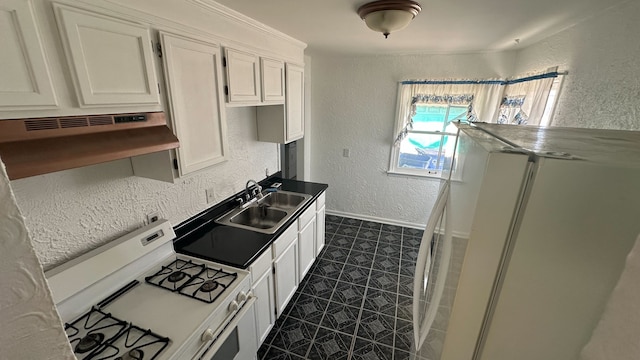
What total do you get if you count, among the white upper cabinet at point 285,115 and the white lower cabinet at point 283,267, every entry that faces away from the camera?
0

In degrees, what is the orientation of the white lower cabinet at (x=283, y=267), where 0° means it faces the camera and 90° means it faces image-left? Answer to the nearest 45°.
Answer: approximately 315°

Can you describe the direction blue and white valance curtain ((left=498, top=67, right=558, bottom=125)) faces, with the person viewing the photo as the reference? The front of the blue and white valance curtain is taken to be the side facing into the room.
facing the viewer and to the left of the viewer

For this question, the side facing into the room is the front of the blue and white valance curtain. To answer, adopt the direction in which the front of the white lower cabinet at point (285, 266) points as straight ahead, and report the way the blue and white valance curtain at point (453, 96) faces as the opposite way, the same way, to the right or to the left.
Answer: to the right

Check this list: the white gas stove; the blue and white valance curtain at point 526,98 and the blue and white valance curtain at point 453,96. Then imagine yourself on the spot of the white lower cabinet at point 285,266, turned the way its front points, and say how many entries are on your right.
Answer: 1

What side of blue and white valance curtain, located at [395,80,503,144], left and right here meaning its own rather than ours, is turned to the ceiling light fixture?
front

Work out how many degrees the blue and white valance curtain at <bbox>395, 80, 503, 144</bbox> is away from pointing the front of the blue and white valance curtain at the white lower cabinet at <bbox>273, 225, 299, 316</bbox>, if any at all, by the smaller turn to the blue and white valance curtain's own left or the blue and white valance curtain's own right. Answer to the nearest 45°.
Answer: approximately 45° to the blue and white valance curtain's own right

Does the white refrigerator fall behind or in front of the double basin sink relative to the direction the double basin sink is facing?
in front

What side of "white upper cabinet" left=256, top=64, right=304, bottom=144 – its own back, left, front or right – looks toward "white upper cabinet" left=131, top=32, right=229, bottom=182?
right

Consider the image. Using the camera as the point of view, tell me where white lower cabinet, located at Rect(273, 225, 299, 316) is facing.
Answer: facing the viewer and to the right of the viewer

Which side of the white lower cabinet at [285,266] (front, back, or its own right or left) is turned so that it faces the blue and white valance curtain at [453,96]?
left

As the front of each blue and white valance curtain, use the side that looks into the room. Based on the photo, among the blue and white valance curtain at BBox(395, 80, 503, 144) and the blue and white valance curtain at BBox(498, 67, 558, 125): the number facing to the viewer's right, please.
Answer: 0

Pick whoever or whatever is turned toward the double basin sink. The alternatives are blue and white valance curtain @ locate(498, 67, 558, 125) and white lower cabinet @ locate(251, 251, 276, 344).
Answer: the blue and white valance curtain

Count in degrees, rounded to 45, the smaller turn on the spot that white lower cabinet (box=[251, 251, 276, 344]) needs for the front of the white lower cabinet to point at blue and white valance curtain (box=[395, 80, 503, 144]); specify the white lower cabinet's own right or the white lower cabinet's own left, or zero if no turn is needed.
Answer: approximately 90° to the white lower cabinet's own left

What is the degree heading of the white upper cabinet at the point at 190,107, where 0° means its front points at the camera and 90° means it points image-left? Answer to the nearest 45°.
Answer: approximately 315°

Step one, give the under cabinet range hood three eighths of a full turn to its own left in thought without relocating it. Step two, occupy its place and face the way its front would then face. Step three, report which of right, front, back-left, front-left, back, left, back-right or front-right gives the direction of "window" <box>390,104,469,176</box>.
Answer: right

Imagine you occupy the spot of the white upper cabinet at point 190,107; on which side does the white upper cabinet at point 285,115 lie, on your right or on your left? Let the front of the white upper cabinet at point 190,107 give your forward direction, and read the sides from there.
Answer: on your left

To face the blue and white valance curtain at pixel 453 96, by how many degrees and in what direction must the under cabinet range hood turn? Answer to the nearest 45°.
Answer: approximately 45° to its left
